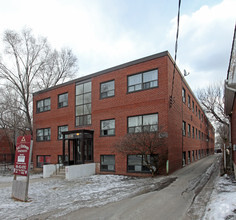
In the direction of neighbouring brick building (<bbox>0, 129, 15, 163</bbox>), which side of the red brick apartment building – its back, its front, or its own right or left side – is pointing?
right

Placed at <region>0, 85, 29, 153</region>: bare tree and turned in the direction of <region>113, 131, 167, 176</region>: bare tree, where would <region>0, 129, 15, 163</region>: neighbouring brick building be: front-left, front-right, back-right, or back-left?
back-left

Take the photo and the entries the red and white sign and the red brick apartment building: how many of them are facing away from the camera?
0

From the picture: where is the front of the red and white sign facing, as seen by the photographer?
facing the viewer and to the left of the viewer

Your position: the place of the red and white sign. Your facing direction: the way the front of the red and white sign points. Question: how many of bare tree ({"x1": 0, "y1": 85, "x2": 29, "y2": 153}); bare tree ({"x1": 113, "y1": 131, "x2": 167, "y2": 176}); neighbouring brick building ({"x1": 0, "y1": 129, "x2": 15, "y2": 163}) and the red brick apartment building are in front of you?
0

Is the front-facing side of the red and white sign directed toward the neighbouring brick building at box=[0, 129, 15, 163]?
no

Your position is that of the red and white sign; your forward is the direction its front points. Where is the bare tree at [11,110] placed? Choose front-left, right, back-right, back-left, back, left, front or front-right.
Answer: back-right

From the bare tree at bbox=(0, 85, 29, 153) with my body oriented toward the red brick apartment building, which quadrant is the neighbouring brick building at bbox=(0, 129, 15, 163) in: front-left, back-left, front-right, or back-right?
back-left
